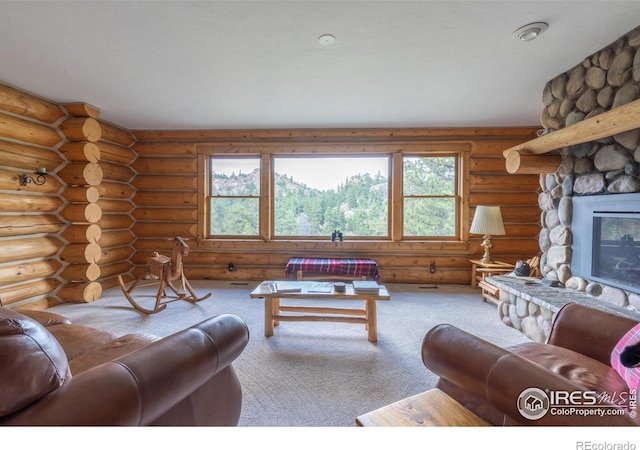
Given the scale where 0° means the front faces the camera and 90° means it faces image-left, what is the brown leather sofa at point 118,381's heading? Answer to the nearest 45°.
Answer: approximately 225°

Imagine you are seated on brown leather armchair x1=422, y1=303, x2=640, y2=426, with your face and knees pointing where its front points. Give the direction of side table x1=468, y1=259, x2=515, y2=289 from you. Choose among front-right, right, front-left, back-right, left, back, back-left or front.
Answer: front-right

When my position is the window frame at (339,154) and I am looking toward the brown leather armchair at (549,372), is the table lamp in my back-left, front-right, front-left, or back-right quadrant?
front-left

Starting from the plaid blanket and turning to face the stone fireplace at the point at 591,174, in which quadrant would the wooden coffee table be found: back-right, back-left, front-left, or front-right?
front-right

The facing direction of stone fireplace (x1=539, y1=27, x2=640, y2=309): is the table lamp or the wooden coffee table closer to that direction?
the wooden coffee table

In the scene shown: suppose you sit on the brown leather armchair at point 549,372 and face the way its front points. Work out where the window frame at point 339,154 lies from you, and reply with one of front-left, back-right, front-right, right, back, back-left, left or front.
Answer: front

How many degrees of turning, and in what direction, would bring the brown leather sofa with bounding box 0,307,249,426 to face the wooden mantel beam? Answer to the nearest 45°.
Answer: approximately 45° to its right

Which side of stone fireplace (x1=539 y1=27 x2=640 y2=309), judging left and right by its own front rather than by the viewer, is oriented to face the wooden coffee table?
front

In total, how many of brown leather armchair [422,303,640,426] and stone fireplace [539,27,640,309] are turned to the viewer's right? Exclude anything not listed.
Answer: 0

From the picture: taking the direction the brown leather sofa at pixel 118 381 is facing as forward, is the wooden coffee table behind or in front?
in front

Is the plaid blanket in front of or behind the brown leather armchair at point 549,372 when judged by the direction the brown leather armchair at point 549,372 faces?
in front

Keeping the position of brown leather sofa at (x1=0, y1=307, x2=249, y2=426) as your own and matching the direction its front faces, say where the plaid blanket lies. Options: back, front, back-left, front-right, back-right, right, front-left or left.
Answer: front

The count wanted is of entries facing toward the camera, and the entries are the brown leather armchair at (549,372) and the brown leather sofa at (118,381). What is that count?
0

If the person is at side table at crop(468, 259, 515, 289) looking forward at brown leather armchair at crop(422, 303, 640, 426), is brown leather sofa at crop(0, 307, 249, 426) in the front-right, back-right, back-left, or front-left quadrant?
front-right

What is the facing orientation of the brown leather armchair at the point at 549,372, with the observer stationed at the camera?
facing away from the viewer and to the left of the viewer

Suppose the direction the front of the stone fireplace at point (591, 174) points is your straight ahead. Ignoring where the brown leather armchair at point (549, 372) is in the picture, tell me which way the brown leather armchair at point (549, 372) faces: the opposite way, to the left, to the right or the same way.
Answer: to the right

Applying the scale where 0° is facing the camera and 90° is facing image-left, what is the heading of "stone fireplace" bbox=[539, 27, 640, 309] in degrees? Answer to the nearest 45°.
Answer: approximately 45°
